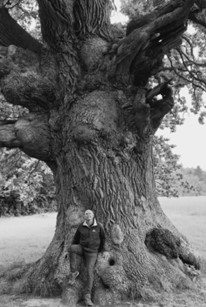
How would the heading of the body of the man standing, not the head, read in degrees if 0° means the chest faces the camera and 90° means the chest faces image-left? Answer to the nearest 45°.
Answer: approximately 0°
